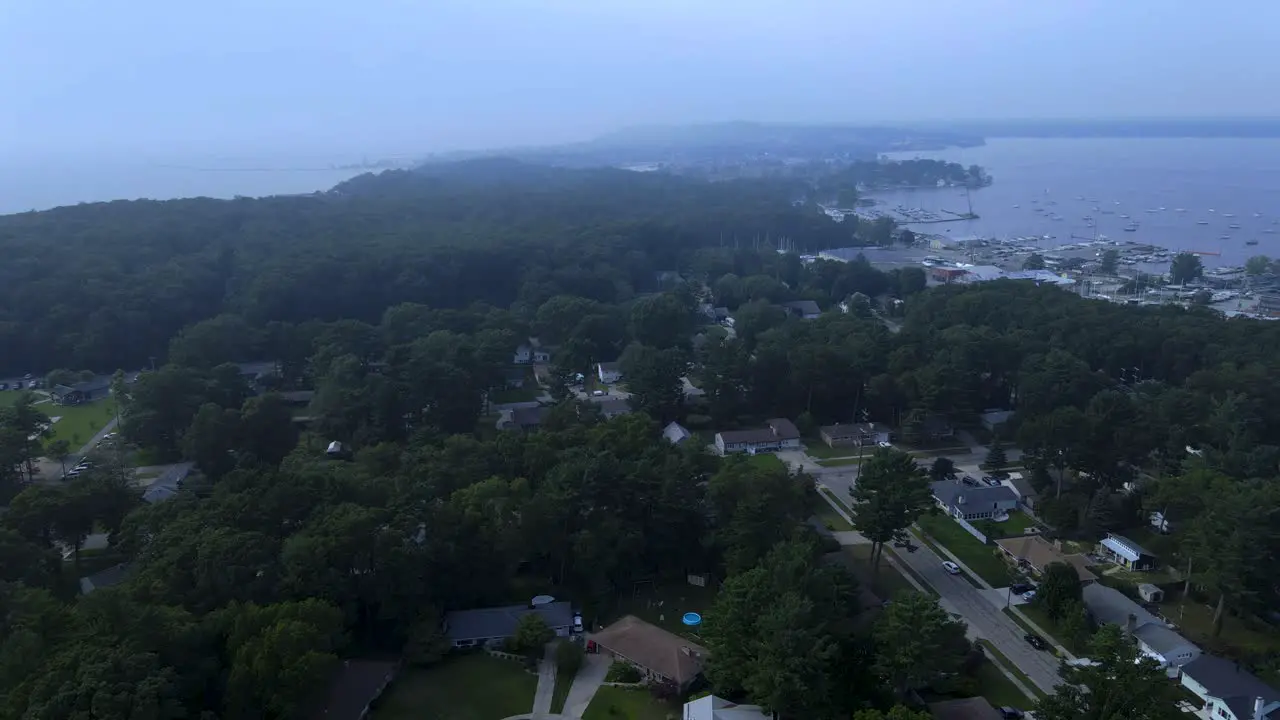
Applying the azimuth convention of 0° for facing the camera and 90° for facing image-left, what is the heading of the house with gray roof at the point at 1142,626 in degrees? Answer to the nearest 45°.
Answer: approximately 45°

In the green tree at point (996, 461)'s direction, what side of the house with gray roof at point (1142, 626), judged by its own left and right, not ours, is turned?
right

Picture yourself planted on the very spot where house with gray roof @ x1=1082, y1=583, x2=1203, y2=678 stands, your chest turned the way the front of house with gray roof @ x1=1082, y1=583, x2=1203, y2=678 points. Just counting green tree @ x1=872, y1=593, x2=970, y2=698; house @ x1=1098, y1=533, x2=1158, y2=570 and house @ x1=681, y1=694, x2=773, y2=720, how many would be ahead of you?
2

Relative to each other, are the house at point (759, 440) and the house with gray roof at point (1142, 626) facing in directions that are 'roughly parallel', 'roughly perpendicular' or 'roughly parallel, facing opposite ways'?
roughly perpendicular

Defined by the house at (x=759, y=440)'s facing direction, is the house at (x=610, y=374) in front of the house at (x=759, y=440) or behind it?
behind

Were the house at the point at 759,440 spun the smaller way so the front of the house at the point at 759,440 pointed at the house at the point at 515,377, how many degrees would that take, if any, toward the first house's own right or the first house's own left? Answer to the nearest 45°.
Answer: approximately 135° to the first house's own right

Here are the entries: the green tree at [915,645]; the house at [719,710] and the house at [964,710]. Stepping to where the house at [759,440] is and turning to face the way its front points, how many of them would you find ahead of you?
3

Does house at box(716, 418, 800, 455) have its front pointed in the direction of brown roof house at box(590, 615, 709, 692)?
yes

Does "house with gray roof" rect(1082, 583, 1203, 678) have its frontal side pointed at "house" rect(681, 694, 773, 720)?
yes

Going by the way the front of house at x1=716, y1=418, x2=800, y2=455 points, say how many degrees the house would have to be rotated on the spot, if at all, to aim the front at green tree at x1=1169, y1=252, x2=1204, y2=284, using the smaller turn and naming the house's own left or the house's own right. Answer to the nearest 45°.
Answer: approximately 135° to the house's own left

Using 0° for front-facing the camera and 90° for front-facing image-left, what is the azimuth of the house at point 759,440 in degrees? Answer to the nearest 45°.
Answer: approximately 0°
